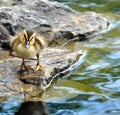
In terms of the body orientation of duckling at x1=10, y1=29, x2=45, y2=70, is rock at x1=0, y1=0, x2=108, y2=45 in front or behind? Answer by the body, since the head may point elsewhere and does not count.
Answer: behind

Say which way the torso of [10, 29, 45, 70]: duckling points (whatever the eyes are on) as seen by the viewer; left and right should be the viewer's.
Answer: facing the viewer
